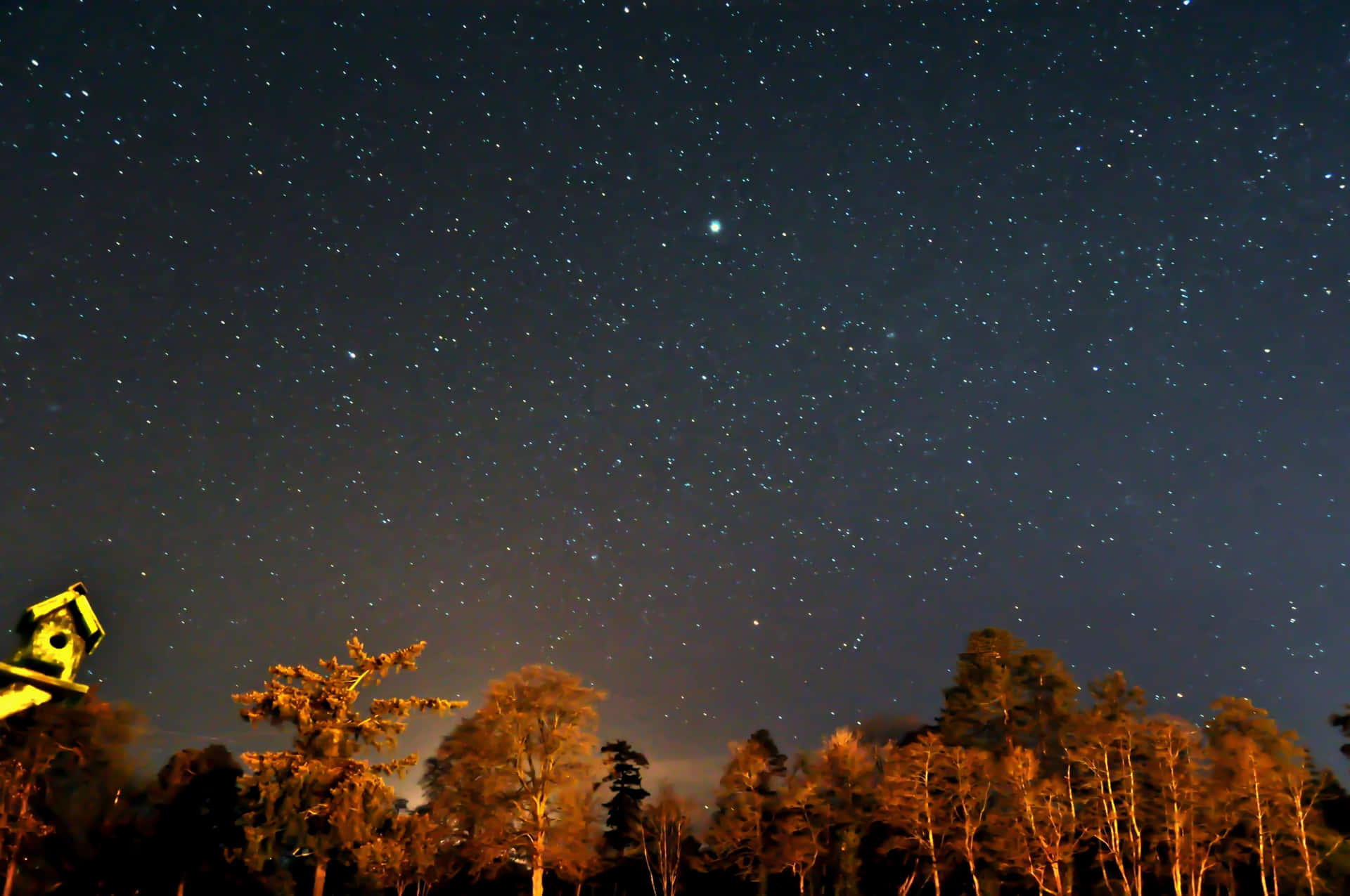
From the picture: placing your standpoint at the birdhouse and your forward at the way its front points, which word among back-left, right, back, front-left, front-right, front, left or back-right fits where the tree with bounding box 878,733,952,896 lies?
back-left

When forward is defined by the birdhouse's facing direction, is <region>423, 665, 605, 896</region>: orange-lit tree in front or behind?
behind

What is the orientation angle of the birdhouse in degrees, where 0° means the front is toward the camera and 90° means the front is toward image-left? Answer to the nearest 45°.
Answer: approximately 0°

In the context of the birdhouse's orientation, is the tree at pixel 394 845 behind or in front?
behind

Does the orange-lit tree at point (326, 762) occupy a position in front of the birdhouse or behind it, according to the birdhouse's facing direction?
behind

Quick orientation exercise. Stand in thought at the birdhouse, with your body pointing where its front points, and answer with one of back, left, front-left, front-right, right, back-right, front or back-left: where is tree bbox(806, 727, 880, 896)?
back-left

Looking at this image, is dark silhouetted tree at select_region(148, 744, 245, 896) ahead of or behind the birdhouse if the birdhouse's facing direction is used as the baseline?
behind
